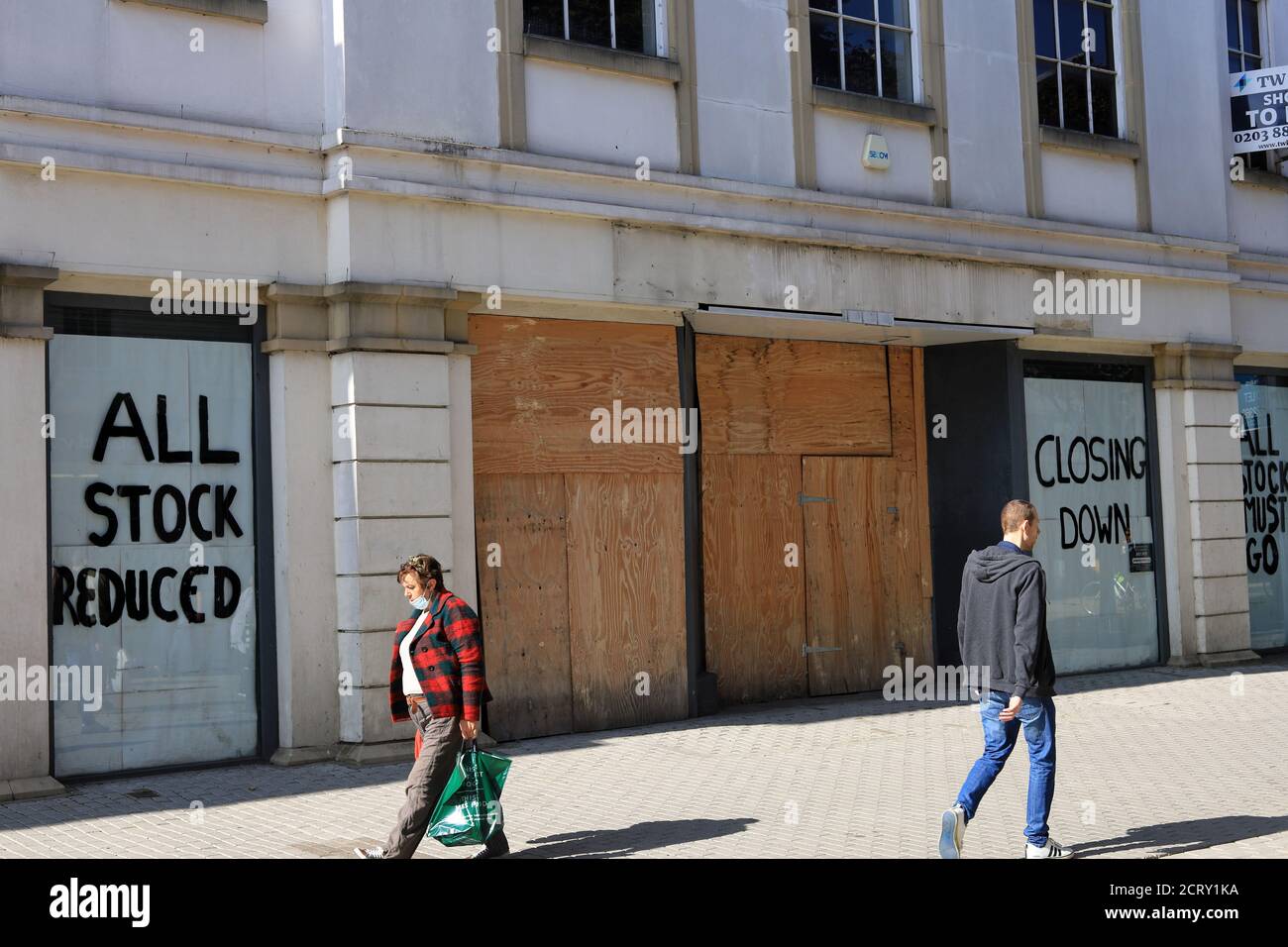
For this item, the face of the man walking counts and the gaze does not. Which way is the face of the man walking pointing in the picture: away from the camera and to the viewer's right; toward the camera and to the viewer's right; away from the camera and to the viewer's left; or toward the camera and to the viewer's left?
away from the camera and to the viewer's right

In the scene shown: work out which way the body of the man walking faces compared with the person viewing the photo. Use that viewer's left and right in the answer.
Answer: facing away from the viewer and to the right of the viewer

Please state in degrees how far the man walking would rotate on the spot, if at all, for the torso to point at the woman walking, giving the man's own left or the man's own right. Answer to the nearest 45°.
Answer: approximately 135° to the man's own left
